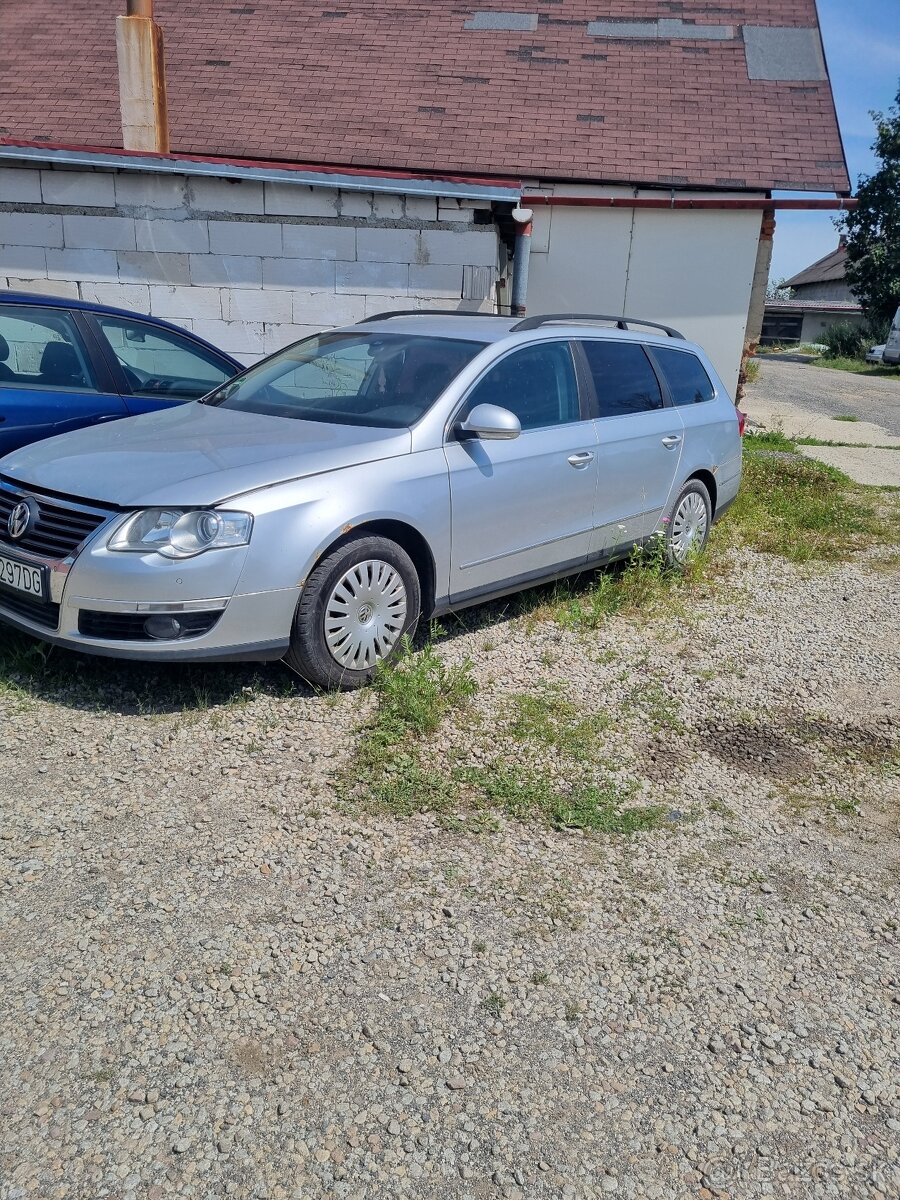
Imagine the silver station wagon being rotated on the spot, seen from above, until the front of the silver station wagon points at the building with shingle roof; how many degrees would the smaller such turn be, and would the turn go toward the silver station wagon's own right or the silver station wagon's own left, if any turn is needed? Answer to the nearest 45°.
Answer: approximately 135° to the silver station wagon's own right

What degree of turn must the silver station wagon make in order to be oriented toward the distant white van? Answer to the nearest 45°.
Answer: approximately 180°

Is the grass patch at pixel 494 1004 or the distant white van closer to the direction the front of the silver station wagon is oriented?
the grass patch

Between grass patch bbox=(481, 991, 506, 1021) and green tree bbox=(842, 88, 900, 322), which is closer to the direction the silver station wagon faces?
the grass patch

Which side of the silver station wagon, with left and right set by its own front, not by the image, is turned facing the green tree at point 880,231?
back

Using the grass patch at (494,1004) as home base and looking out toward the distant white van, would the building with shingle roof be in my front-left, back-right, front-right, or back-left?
front-left

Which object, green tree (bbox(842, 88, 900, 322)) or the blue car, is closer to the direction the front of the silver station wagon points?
the blue car

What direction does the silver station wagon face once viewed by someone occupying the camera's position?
facing the viewer and to the left of the viewer

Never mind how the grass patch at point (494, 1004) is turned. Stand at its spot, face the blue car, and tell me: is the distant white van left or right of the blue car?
right

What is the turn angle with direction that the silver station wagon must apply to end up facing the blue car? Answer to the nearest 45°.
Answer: approximately 90° to its right

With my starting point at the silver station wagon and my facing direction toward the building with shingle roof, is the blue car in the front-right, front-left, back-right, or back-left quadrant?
front-left

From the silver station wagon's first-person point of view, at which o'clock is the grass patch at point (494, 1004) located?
The grass patch is roughly at 10 o'clock from the silver station wagon.

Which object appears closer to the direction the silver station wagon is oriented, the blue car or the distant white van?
the blue car

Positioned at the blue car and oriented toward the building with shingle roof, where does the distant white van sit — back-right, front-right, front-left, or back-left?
front-right
